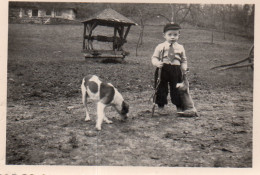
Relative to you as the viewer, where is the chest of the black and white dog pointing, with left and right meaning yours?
facing the viewer and to the right of the viewer

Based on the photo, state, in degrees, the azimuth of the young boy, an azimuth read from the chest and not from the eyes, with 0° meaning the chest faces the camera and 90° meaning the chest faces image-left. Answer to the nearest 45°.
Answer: approximately 0°

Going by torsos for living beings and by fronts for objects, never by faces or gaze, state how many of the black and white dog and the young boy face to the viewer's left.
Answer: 0
